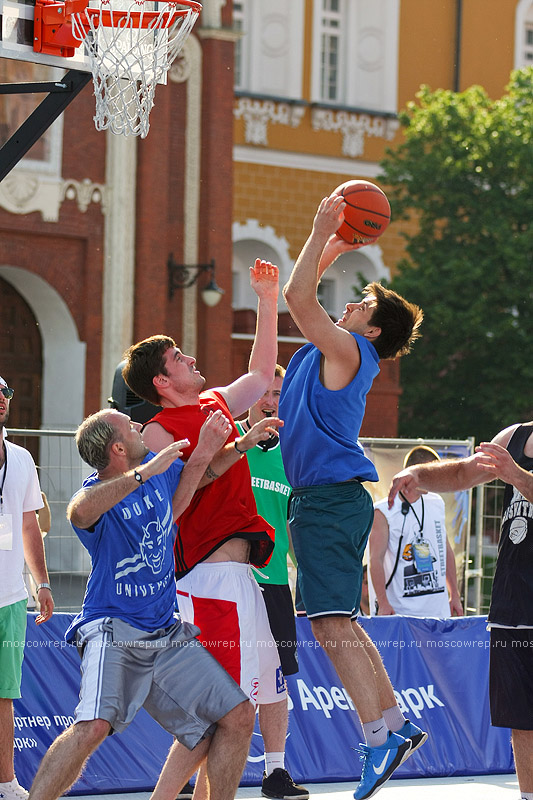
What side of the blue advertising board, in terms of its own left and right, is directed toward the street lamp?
back

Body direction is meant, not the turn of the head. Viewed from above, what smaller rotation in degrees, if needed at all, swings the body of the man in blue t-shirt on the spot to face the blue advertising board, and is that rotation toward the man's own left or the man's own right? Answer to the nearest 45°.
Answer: approximately 90° to the man's own left

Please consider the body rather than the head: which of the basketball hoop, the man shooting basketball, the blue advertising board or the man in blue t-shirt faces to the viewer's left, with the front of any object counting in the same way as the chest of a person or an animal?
the man shooting basketball

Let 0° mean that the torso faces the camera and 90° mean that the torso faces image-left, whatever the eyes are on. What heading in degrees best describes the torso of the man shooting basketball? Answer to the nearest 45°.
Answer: approximately 90°

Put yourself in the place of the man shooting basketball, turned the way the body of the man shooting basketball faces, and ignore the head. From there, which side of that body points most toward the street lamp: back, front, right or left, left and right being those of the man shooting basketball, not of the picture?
right

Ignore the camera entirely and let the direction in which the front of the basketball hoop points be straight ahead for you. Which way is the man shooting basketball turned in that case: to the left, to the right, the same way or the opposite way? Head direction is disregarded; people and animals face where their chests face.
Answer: the opposite way

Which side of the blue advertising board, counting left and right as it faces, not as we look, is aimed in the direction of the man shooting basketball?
front

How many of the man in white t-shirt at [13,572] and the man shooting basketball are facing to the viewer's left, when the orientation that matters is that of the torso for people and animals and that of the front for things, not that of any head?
1

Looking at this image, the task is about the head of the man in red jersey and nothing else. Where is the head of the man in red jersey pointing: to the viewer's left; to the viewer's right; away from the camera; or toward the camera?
to the viewer's right

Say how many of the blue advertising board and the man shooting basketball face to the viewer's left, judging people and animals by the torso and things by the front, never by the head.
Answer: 1

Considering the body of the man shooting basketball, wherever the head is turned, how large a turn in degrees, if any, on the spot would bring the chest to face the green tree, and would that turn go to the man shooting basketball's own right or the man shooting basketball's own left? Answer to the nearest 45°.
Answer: approximately 90° to the man shooting basketball's own right

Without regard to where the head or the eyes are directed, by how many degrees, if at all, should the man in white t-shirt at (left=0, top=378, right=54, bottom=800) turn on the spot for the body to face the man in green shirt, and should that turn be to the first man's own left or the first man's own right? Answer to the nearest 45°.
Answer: approximately 90° to the first man's own left

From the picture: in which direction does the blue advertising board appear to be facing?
toward the camera
